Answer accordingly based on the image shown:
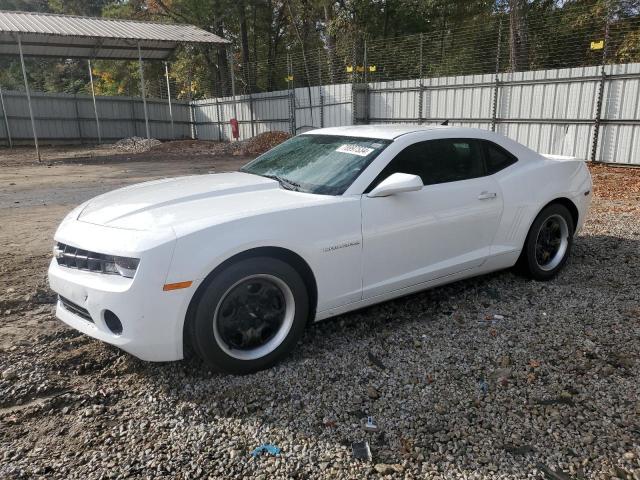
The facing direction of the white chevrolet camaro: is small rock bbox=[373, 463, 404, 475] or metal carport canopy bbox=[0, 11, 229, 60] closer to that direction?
the small rock

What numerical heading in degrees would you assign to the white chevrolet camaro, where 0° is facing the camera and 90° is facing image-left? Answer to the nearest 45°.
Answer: approximately 45°

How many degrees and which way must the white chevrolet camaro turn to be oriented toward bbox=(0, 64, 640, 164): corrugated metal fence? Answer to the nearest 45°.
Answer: approximately 135° to its right

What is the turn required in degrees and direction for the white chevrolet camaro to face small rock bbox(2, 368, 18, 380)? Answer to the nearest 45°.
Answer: approximately 45° to its right

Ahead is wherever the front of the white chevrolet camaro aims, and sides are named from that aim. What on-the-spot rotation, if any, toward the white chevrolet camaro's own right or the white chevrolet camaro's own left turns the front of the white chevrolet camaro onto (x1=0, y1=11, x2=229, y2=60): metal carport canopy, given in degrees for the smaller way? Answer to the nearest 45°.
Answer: approximately 90° to the white chevrolet camaro's own right

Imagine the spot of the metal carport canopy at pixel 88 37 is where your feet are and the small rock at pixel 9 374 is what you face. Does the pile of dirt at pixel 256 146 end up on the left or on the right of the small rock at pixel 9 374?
left

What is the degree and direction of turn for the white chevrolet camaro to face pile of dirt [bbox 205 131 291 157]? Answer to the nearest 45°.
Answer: approximately 135° to its right

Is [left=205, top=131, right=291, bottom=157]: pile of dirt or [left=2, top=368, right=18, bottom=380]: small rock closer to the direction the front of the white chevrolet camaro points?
the small rock

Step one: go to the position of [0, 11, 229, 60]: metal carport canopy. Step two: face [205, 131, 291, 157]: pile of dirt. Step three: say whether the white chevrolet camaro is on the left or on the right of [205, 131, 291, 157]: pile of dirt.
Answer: right

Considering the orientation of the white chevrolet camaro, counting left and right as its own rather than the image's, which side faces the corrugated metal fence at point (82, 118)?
right

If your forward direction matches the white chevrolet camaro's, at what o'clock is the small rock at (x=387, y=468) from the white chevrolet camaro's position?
The small rock is roughly at 10 o'clock from the white chevrolet camaro.
